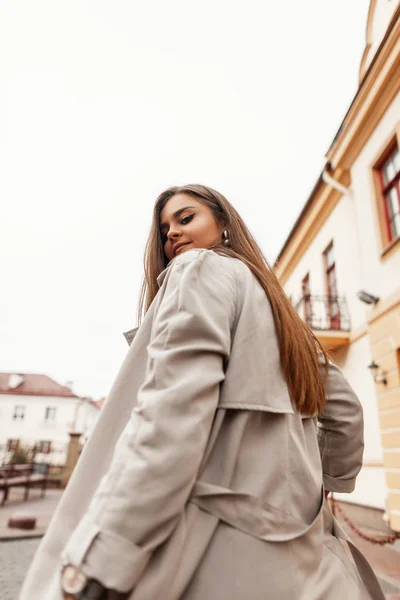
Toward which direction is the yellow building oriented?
to the viewer's left

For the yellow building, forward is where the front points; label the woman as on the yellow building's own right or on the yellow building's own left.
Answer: on the yellow building's own left

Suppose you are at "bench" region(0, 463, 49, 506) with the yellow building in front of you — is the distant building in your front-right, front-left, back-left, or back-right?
back-left
